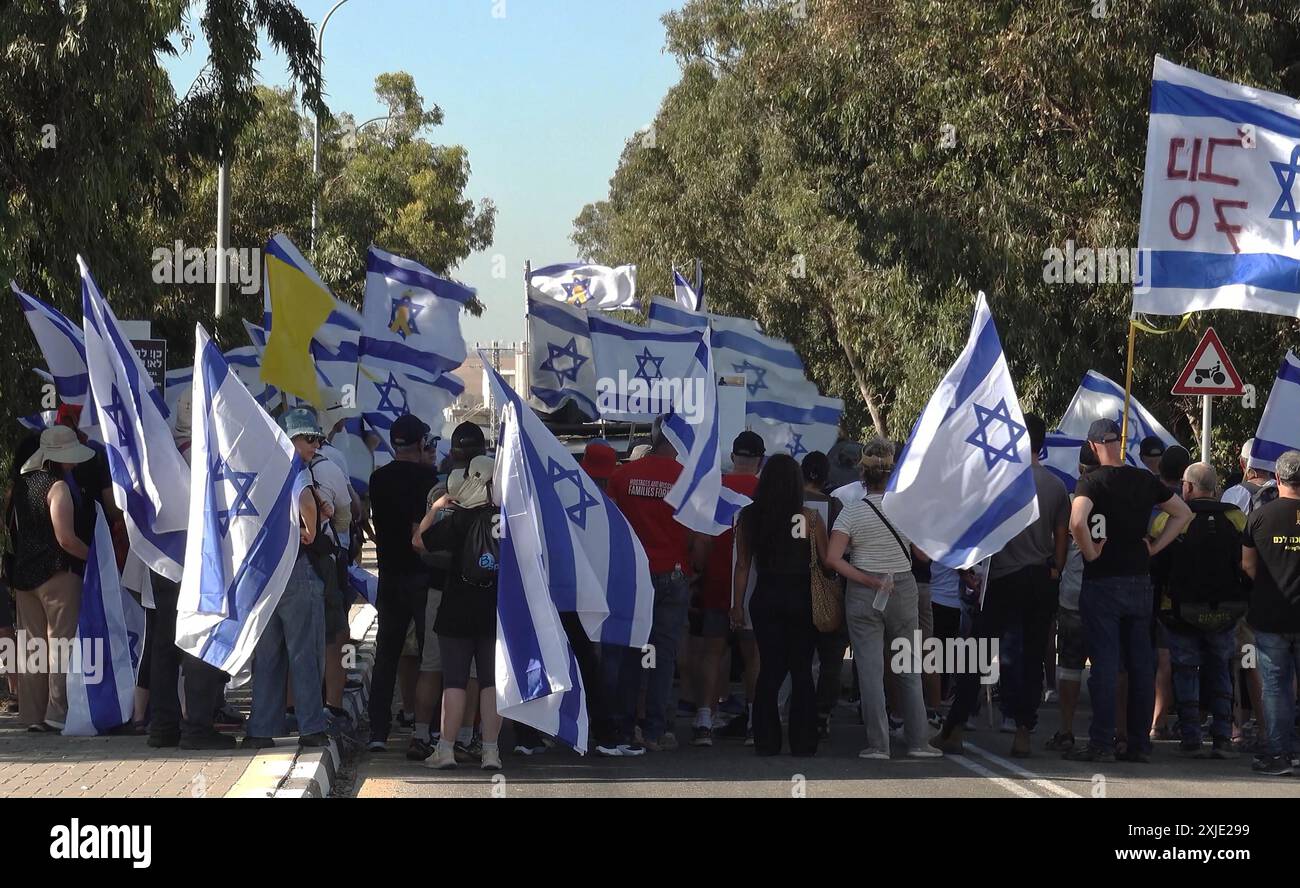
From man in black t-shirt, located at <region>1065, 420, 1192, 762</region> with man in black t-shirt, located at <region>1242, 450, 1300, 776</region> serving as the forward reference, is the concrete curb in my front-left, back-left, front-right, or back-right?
back-right

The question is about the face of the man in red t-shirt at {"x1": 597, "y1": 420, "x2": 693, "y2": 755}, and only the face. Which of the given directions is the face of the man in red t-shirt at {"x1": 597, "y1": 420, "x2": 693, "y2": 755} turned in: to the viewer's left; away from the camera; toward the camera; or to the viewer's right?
away from the camera

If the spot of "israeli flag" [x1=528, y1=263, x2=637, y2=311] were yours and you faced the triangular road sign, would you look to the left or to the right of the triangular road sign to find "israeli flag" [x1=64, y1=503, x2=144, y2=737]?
right

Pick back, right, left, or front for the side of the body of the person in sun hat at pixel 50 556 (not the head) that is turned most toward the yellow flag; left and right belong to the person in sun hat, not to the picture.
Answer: front

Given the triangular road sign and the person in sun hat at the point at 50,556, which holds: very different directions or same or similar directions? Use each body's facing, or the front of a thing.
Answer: very different directions

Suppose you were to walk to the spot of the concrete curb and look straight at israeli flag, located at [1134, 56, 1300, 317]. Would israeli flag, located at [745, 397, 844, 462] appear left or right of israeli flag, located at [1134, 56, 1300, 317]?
left

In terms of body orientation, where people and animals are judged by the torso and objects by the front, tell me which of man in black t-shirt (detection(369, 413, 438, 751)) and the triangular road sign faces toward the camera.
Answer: the triangular road sign

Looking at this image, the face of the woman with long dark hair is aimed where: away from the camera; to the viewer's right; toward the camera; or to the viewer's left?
away from the camera

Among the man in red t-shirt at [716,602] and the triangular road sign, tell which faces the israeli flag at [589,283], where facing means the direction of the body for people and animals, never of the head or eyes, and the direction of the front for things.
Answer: the man in red t-shirt

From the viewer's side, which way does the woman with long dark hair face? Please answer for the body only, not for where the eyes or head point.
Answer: away from the camera

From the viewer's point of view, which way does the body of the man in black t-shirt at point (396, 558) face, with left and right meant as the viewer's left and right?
facing away from the viewer and to the right of the viewer

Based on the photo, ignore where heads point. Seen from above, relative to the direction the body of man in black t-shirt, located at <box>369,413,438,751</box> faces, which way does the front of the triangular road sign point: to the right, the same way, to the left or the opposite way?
the opposite way

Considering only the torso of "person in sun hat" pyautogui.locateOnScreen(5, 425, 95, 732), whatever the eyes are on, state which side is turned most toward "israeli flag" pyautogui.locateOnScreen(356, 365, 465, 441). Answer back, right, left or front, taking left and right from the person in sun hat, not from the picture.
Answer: front

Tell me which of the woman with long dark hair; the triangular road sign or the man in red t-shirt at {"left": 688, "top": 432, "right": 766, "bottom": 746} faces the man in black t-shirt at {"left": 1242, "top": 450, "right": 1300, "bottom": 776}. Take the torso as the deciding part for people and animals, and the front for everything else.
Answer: the triangular road sign

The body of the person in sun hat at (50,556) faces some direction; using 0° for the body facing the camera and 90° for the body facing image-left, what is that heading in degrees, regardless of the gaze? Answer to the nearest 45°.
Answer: approximately 225°

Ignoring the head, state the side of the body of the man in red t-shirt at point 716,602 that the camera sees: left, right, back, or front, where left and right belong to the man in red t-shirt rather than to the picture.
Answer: back

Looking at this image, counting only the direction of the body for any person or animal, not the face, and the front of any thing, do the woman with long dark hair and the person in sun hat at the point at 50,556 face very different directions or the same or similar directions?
same or similar directions

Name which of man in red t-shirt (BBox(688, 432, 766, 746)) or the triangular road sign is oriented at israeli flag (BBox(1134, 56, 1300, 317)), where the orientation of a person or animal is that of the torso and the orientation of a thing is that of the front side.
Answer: the triangular road sign

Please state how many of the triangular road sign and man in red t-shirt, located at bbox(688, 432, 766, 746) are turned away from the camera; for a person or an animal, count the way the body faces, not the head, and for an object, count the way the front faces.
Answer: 1
